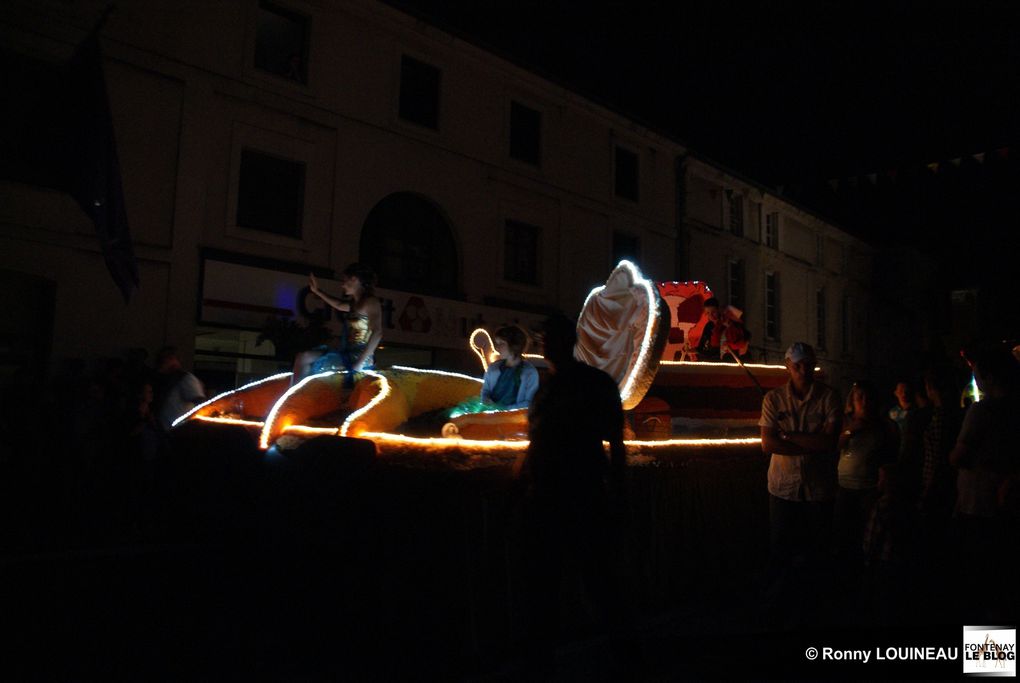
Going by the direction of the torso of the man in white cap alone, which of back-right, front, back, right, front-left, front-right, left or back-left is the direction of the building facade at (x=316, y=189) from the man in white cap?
back-right

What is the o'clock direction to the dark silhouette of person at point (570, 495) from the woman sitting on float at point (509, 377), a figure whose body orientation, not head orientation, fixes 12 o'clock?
The dark silhouette of person is roughly at 10 o'clock from the woman sitting on float.

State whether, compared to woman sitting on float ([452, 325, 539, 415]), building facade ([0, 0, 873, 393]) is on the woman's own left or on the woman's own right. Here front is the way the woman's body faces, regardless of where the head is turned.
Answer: on the woman's own right

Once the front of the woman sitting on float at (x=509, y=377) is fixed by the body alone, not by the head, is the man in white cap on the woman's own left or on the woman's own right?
on the woman's own left

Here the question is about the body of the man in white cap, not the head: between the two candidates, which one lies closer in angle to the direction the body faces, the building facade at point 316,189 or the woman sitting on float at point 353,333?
the woman sitting on float

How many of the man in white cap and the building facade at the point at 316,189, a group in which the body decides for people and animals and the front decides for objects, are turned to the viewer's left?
0

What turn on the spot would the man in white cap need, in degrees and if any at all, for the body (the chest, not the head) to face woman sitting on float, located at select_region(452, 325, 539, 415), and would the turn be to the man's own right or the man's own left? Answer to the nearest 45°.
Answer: approximately 90° to the man's own right

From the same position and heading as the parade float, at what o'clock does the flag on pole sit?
The flag on pole is roughly at 1 o'clock from the parade float.

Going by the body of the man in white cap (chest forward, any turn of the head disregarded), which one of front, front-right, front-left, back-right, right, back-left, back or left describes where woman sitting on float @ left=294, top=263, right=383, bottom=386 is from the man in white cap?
right

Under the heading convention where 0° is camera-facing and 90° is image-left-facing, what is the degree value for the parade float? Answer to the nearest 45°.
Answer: approximately 90°

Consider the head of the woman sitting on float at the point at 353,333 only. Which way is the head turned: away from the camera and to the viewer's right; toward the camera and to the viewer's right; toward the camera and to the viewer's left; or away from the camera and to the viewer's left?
toward the camera and to the viewer's left

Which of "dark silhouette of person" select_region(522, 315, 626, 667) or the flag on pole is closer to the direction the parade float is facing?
the flag on pole

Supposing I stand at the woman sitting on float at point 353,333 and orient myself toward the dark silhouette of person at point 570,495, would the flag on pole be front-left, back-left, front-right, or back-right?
back-right

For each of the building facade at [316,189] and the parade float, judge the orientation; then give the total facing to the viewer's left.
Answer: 1

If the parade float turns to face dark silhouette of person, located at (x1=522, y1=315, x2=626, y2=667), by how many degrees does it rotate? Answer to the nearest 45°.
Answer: approximately 90° to its left
